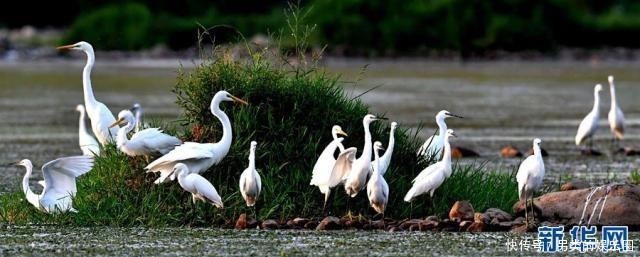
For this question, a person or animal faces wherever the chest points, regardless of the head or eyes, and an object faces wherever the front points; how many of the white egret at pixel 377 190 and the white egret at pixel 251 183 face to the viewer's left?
0

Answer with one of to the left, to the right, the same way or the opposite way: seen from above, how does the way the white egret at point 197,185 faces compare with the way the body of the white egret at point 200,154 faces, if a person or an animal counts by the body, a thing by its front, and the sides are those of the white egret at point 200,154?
the opposite way

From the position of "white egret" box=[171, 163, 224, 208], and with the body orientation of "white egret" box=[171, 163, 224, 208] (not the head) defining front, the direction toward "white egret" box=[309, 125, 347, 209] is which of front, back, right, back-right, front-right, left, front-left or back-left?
back

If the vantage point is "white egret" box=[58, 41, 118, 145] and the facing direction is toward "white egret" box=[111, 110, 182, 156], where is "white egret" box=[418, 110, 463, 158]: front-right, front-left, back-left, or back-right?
front-left

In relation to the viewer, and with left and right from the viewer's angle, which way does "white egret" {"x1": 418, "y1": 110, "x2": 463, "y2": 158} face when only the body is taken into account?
facing to the right of the viewer

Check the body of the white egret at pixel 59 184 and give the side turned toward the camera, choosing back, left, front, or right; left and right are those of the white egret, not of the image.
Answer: left

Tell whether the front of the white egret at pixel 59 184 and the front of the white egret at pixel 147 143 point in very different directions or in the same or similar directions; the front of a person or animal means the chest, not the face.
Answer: same or similar directions

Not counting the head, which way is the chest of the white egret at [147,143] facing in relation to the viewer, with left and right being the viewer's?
facing to the left of the viewer

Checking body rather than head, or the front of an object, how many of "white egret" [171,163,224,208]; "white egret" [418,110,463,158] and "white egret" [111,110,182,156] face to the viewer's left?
2

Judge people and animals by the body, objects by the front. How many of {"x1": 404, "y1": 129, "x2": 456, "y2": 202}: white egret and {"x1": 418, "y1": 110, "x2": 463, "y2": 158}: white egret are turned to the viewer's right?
2

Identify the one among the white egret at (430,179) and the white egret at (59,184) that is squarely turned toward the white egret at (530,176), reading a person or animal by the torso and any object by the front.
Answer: the white egret at (430,179)

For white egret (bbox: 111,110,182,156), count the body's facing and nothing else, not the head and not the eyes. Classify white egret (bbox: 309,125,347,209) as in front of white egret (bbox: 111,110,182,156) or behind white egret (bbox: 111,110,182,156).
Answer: behind

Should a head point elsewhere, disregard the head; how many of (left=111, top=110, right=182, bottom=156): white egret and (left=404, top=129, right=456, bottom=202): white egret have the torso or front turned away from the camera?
0
